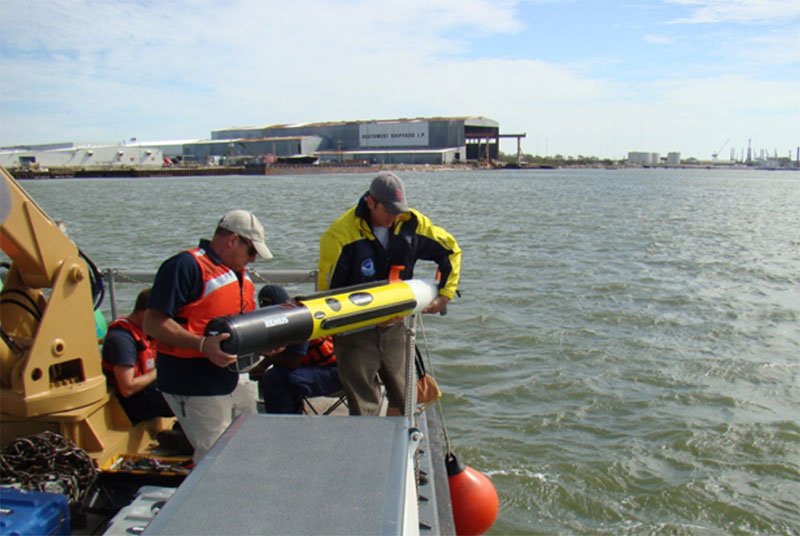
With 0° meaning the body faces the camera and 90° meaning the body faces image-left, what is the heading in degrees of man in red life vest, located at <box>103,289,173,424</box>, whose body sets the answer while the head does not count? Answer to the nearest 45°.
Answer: approximately 270°

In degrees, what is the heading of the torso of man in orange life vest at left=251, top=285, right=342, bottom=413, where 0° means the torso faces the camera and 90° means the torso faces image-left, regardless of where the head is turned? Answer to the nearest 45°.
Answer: approximately 90°

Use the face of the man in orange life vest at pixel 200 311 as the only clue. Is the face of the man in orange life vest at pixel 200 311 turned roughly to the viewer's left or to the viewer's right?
to the viewer's right

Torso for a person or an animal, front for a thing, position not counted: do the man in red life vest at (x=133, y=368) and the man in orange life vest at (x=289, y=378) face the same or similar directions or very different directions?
very different directions

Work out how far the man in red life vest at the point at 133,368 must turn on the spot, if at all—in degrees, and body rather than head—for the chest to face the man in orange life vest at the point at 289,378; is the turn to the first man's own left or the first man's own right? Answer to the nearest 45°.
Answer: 0° — they already face them

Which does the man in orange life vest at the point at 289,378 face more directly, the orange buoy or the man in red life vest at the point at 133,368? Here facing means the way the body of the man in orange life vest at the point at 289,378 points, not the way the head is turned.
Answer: the man in red life vest
